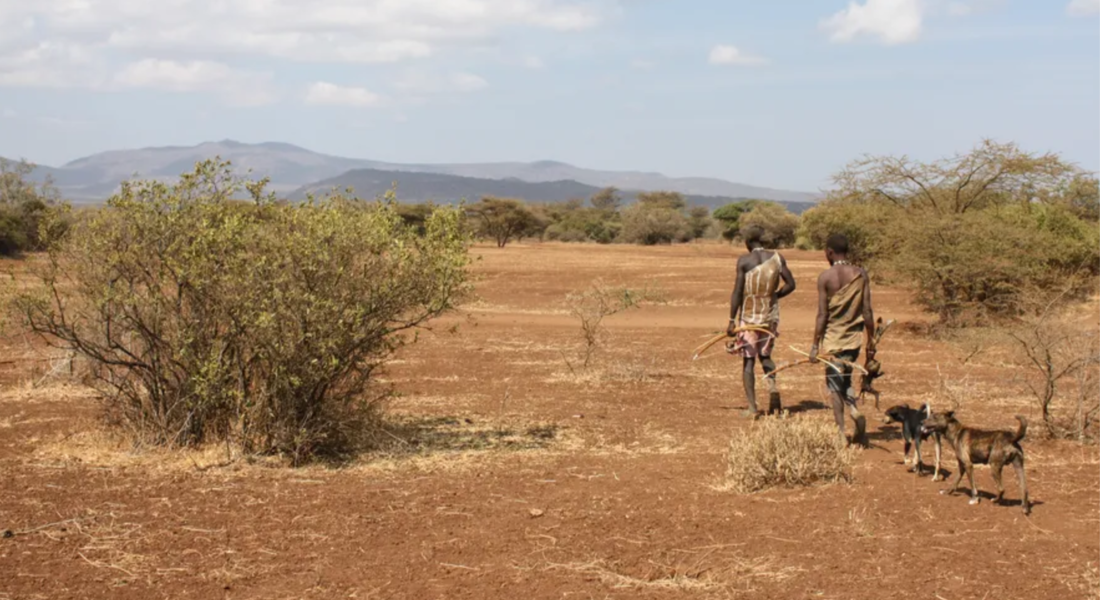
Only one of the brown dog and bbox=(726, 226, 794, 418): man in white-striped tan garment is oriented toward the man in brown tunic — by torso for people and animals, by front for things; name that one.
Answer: the brown dog

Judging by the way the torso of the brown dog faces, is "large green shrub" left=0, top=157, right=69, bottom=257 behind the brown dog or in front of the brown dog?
in front

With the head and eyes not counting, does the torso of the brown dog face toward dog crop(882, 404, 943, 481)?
yes

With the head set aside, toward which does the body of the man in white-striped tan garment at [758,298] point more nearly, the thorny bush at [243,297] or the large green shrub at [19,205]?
the large green shrub

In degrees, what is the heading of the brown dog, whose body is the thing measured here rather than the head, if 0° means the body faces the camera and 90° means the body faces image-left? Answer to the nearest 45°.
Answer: approximately 135°

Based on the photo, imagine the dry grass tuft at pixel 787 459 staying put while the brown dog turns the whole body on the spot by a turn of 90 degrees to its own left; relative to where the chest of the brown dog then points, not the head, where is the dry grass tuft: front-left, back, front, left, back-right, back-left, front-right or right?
front-right

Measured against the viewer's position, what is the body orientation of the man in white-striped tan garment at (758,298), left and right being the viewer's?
facing away from the viewer

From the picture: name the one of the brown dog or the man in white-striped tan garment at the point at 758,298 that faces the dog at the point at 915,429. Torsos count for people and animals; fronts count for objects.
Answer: the brown dog

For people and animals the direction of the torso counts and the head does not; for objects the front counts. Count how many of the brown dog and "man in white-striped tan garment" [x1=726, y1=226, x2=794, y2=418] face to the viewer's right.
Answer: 0

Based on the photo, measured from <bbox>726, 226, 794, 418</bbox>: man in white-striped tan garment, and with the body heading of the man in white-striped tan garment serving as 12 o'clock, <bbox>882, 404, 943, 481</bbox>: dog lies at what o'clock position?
The dog is roughly at 5 o'clock from the man in white-striped tan garment.

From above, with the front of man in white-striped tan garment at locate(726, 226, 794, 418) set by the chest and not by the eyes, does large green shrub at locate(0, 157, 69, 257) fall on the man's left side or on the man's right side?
on the man's left side

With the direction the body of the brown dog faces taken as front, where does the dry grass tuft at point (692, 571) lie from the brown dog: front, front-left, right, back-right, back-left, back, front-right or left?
left

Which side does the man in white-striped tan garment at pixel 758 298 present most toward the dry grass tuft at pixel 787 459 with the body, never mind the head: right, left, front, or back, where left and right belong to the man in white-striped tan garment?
back
